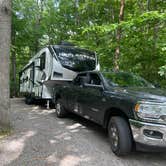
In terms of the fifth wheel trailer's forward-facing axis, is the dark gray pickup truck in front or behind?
in front

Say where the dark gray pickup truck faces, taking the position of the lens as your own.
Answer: facing the viewer and to the right of the viewer

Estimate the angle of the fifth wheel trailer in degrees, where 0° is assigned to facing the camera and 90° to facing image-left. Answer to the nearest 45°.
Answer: approximately 315°

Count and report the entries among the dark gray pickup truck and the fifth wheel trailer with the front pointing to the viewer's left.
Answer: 0

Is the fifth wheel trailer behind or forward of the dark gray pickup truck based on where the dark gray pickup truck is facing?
behind

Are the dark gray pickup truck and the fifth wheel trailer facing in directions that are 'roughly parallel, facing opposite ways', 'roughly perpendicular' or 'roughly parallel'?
roughly parallel
